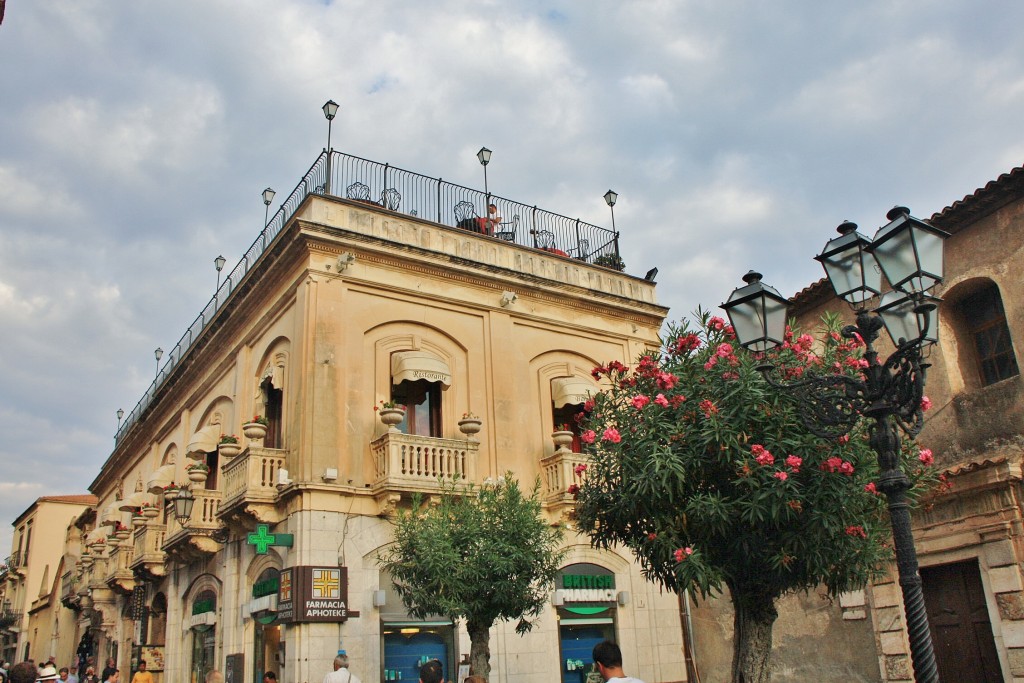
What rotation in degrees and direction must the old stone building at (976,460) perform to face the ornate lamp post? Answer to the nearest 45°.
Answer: approximately 45° to its left

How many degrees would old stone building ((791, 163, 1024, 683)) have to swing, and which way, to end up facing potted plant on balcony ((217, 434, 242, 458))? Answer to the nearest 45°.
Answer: approximately 45° to its right

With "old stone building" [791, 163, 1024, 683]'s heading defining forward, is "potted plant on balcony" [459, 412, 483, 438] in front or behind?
in front

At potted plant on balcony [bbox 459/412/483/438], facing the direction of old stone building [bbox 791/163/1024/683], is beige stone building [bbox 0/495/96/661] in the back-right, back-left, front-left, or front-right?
back-left

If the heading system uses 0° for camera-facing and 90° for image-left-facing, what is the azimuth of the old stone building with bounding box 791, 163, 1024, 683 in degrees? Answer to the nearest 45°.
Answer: approximately 45°

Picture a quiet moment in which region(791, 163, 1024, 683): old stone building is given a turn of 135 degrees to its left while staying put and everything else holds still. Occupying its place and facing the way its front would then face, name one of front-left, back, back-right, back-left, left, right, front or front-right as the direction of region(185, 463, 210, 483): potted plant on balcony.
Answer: back

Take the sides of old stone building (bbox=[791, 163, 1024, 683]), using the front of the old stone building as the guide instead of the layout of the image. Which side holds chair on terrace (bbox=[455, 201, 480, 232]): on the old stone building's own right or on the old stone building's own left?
on the old stone building's own right

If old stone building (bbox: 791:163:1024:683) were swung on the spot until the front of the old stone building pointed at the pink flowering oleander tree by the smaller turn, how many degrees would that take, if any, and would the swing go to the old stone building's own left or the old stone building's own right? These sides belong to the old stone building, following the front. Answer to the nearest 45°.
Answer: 0° — it already faces it
